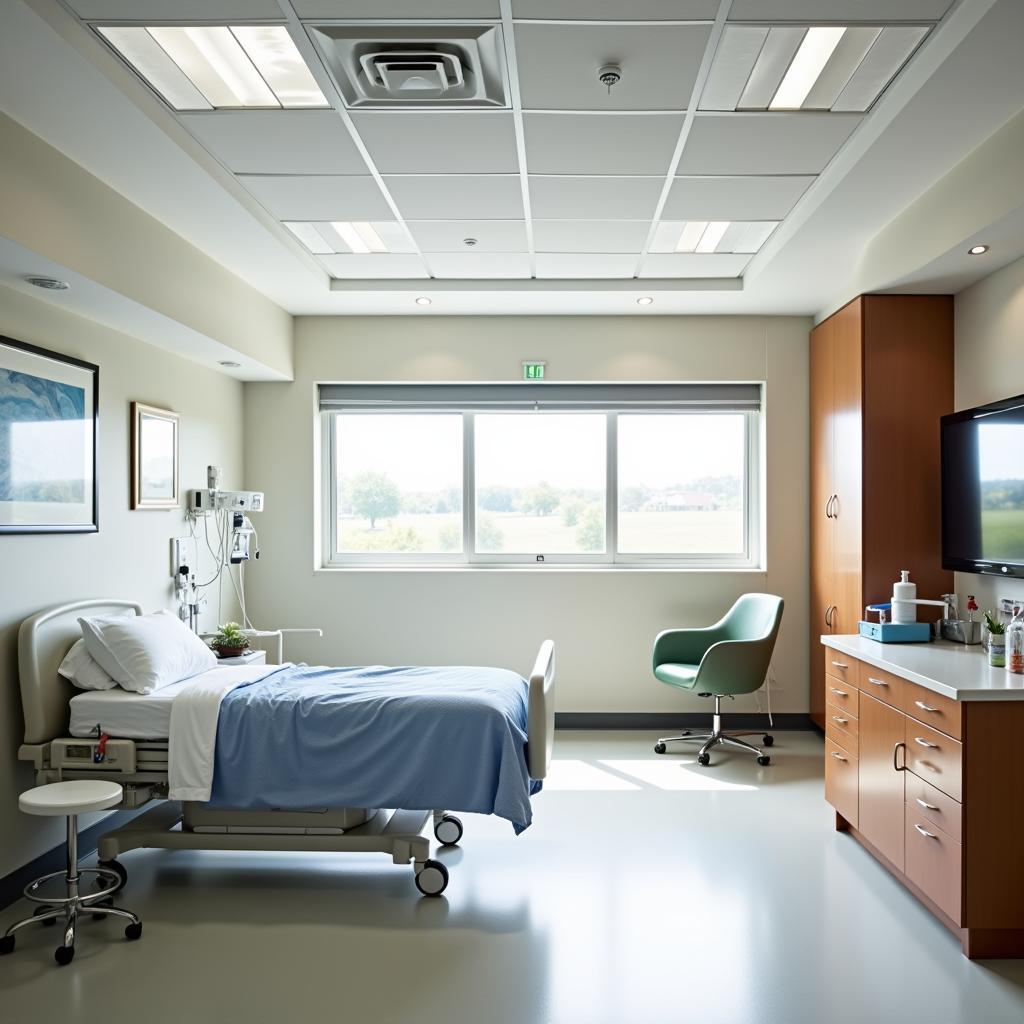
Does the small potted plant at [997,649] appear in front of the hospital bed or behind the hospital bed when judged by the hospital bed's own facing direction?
in front

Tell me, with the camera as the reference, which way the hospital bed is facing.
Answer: facing to the right of the viewer

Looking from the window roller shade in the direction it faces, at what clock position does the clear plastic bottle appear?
The clear plastic bottle is roughly at 11 o'clock from the window roller shade.

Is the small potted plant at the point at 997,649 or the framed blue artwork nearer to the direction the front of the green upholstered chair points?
the framed blue artwork

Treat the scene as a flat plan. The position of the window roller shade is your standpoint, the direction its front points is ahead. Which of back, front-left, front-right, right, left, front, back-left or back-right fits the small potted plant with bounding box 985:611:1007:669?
front-left

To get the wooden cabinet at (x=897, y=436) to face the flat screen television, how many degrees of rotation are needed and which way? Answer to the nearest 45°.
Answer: approximately 135° to its left

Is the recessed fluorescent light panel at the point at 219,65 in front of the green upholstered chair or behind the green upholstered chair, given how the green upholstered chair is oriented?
in front

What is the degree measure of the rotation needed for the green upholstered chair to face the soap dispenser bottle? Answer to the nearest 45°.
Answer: approximately 90° to its left

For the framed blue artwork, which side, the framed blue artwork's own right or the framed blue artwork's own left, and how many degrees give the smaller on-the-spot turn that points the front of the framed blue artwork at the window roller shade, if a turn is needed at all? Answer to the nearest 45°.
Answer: approximately 45° to the framed blue artwork's own left

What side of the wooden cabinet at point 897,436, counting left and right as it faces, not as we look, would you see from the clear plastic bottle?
left

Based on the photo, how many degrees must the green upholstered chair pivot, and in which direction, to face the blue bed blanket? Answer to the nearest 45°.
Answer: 0° — it already faces it

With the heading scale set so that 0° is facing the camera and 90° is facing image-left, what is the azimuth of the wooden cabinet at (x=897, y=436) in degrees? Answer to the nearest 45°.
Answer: approximately 90°
